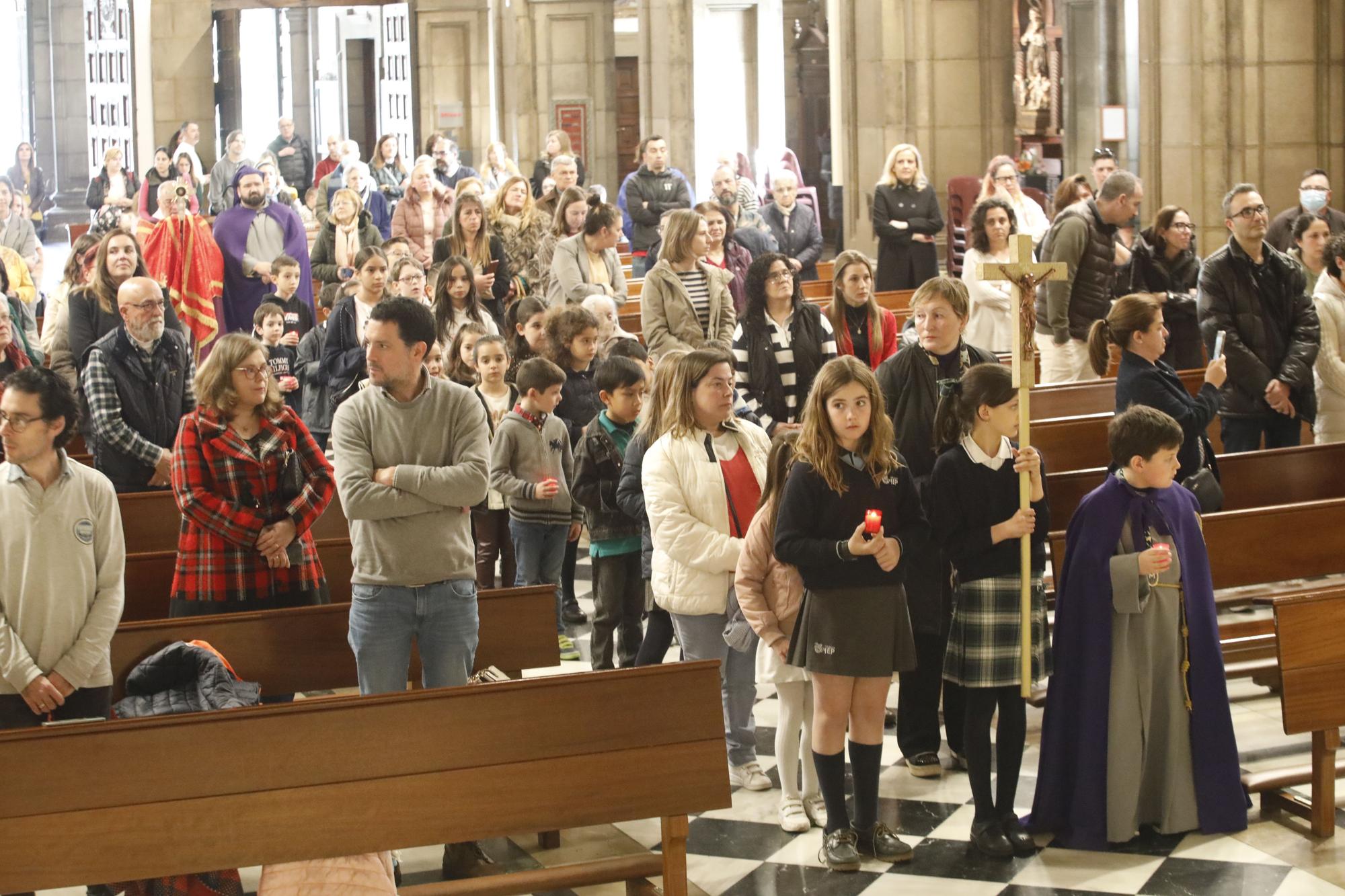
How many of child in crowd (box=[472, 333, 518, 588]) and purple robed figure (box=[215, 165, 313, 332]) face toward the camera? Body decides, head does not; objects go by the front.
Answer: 2

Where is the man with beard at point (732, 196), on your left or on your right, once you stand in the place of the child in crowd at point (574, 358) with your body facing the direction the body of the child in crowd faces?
on your left

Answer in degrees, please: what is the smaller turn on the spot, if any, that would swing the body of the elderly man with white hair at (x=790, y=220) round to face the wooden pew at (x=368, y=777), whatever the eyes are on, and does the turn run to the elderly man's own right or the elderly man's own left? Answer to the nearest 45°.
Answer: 0° — they already face it

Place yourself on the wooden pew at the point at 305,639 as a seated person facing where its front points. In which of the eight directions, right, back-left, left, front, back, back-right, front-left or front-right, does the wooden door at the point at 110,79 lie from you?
back

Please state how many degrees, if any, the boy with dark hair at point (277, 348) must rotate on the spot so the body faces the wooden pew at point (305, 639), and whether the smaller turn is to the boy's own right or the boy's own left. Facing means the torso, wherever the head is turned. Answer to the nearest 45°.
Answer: approximately 45° to the boy's own right

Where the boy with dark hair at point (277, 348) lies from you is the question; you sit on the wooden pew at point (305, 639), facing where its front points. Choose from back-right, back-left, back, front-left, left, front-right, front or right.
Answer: back

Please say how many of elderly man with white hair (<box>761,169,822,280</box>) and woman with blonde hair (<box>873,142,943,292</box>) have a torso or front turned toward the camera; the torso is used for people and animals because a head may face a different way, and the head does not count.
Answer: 2
